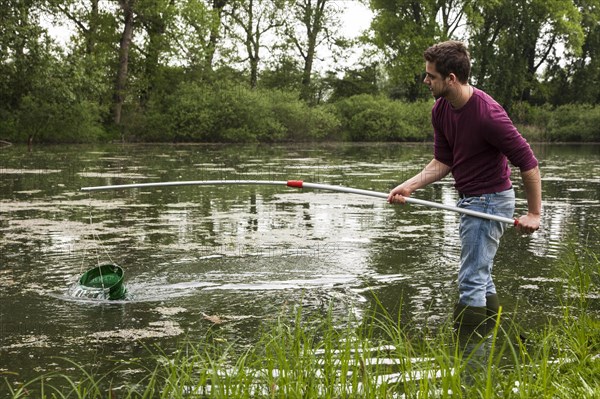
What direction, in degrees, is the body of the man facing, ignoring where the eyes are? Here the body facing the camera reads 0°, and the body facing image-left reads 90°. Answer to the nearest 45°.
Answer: approximately 45°

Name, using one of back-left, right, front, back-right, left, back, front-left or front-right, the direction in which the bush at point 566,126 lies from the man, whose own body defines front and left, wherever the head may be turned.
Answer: back-right

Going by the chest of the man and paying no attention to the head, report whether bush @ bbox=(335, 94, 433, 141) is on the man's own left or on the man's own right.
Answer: on the man's own right

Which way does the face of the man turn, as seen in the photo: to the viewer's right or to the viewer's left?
to the viewer's left

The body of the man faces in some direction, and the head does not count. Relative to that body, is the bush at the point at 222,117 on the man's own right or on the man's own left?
on the man's own right
